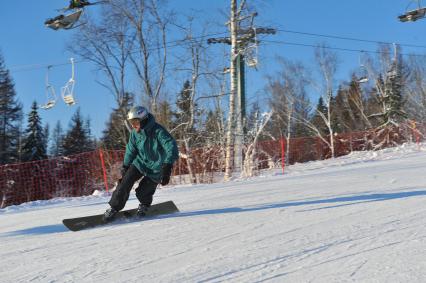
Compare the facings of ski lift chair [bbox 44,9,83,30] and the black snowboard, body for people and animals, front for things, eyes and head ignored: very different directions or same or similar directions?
same or similar directions

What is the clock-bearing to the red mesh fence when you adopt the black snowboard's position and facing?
The red mesh fence is roughly at 3 o'clock from the black snowboard.

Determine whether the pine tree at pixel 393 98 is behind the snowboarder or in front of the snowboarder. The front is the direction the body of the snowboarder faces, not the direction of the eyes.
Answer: behind

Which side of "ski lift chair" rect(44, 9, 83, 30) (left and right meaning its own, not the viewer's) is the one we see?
left

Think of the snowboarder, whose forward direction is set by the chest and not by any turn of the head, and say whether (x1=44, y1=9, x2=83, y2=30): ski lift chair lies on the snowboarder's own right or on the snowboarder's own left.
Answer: on the snowboarder's own right

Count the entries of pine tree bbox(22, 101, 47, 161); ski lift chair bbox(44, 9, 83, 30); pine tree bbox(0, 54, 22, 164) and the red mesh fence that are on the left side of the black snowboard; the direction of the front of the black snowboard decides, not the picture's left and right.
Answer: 0

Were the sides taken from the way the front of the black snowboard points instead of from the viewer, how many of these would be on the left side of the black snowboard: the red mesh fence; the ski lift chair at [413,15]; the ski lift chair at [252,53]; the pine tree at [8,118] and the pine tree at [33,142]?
0

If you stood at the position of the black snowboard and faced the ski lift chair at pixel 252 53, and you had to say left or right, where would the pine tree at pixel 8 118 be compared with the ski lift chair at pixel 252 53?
left

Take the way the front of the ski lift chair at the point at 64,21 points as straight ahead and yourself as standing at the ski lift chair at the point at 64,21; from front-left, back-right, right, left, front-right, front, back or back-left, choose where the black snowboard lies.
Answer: left

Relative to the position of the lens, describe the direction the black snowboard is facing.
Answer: facing to the left of the viewer

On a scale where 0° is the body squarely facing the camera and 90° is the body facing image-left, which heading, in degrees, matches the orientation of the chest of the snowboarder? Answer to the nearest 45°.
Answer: approximately 45°
